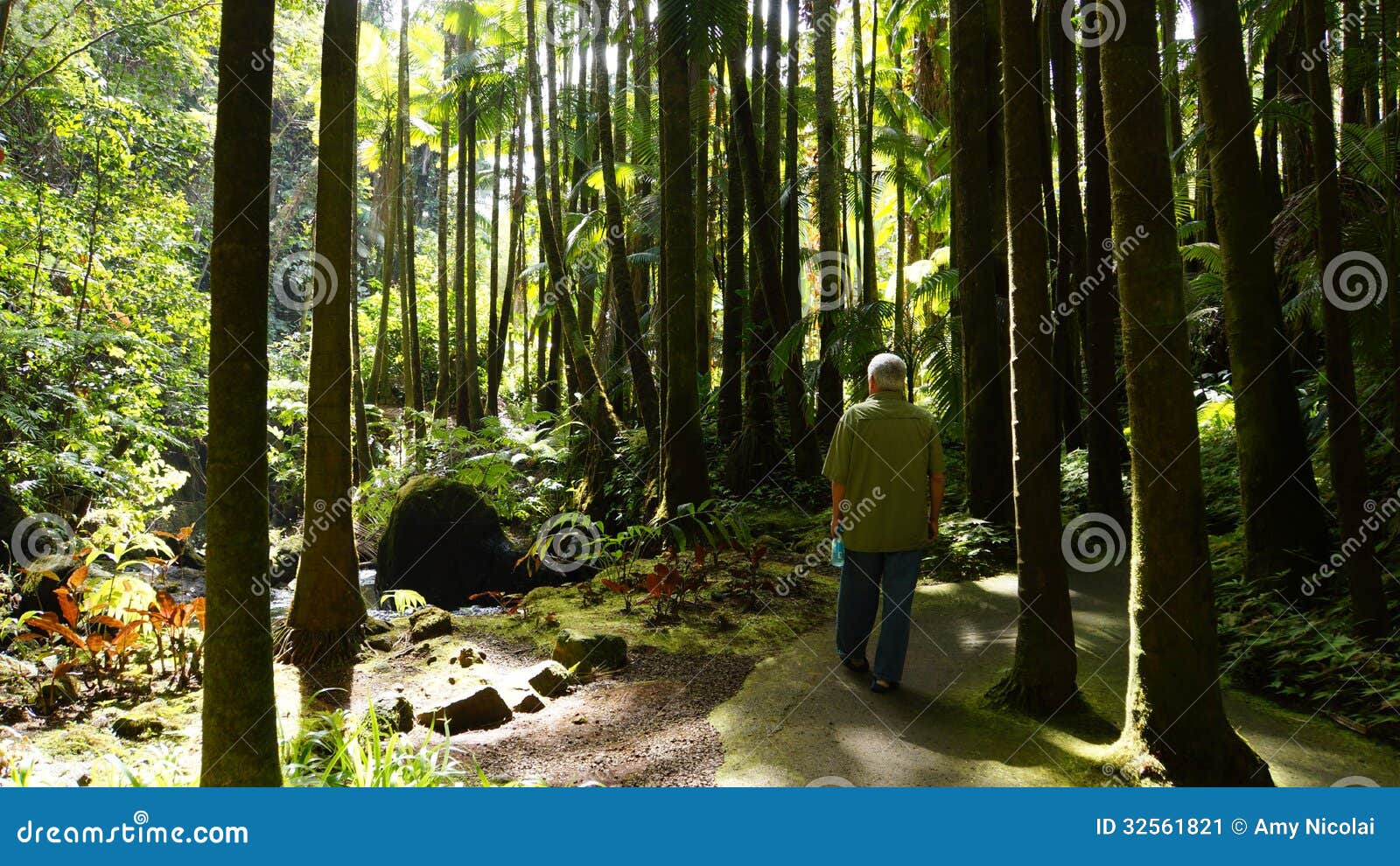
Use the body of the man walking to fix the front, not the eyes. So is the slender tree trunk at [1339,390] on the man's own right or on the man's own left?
on the man's own right

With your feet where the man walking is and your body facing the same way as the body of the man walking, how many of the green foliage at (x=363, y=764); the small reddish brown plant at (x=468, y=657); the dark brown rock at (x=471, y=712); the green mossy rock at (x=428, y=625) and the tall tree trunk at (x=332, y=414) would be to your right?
0

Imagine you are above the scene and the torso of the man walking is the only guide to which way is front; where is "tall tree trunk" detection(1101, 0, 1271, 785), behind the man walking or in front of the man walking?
behind

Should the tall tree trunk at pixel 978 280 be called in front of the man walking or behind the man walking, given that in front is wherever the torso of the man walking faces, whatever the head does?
in front

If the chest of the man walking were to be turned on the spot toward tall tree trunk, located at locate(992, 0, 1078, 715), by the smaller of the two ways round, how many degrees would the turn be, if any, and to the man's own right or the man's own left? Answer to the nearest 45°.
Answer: approximately 135° to the man's own right

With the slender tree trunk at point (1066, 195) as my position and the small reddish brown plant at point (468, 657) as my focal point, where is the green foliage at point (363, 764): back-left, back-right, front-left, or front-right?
front-left

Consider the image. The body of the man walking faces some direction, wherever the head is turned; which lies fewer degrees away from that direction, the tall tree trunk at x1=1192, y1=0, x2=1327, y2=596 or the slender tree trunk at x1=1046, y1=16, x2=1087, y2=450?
the slender tree trunk

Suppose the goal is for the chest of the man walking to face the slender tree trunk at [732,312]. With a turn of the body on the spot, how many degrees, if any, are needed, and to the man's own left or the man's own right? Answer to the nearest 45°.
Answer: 0° — they already face it

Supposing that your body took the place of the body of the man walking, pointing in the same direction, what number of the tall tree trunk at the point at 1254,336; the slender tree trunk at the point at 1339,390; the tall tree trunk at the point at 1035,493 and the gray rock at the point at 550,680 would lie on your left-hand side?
1

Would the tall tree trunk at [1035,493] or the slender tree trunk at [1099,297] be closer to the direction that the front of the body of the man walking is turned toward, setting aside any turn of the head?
the slender tree trunk

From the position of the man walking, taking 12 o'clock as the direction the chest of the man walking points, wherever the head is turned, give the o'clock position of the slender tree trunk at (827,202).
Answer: The slender tree trunk is roughly at 12 o'clock from the man walking.

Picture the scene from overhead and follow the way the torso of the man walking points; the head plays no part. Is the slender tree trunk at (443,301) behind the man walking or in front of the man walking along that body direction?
in front

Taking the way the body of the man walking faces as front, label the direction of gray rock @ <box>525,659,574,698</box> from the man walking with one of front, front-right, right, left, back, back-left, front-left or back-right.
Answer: left

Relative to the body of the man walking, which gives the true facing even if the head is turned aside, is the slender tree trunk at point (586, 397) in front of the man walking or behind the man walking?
in front

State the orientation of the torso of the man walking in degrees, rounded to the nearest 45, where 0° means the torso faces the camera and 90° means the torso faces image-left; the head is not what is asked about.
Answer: approximately 180°
